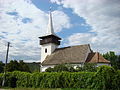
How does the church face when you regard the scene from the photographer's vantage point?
facing away from the viewer and to the left of the viewer

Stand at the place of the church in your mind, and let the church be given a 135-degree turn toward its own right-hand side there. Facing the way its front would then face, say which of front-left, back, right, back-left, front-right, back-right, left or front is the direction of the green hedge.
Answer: right

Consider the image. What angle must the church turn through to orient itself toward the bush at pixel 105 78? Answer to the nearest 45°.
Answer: approximately 135° to its left
